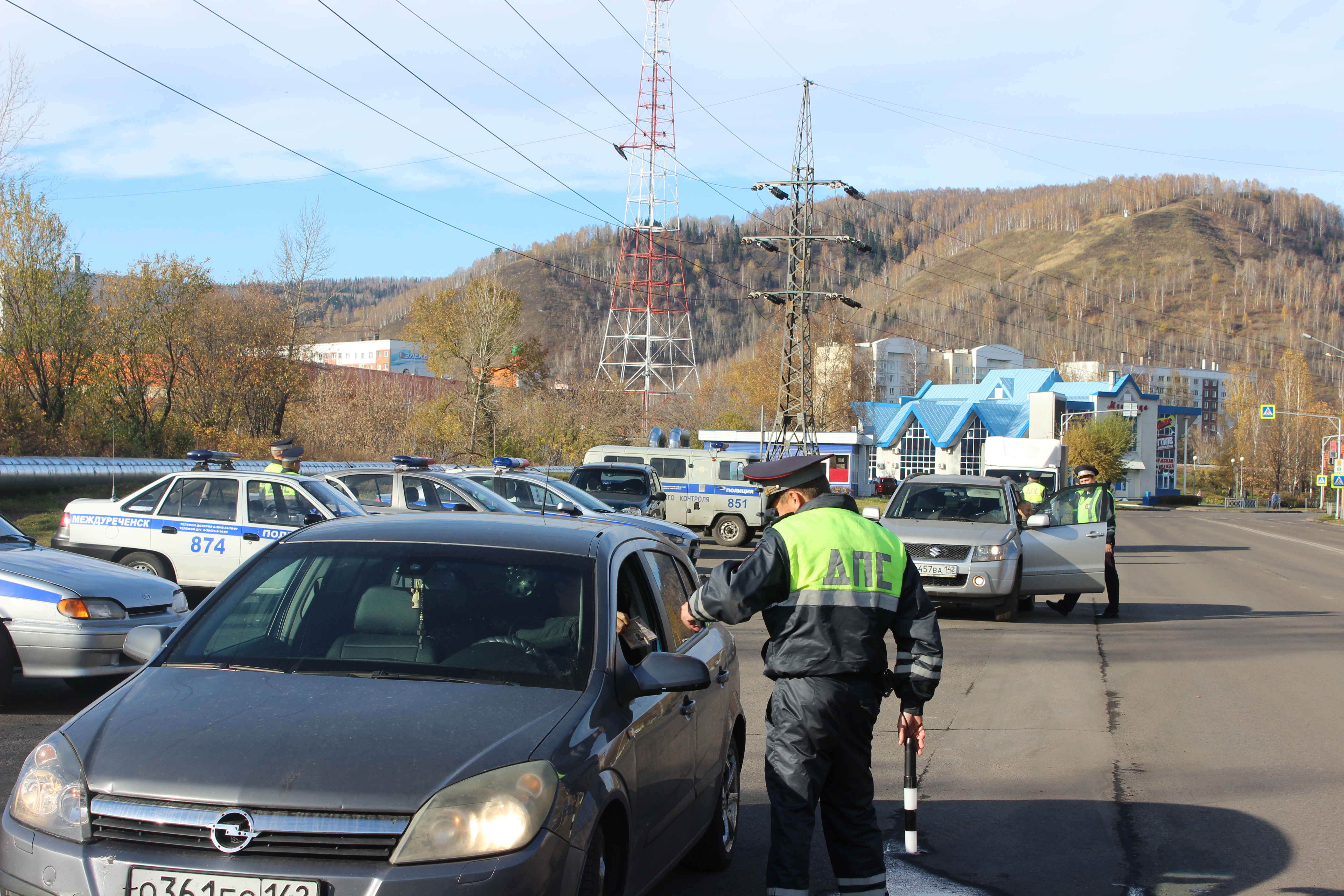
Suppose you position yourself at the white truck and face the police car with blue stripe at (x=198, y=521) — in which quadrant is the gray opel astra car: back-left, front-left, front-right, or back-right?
front-left

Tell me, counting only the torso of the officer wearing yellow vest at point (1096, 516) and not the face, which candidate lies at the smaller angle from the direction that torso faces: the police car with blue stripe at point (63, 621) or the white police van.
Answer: the police car with blue stripe

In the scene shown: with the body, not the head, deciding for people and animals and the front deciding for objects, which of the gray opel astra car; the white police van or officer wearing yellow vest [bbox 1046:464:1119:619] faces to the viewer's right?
the white police van

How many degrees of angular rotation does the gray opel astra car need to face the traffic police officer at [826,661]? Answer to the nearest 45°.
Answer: approximately 135° to its left

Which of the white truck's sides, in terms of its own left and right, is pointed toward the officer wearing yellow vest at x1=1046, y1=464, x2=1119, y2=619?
front

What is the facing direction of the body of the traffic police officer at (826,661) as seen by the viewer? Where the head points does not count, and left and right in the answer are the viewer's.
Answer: facing away from the viewer and to the left of the viewer

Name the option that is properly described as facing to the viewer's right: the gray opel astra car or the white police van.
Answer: the white police van

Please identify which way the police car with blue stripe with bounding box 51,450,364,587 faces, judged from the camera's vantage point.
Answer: facing to the right of the viewer

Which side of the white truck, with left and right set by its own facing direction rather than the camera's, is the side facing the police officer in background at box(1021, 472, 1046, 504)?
front

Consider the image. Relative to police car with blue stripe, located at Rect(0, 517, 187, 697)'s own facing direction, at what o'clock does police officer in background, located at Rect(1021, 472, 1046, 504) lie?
The police officer in background is roughly at 10 o'clock from the police car with blue stripe.

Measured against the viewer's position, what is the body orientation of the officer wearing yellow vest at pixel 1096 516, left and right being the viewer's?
facing the viewer and to the left of the viewer

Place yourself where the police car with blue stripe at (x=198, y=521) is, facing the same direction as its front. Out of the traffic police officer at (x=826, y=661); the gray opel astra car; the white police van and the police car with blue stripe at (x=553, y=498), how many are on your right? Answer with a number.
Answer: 2

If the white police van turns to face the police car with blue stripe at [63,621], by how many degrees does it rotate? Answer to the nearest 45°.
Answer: approximately 90° to its right

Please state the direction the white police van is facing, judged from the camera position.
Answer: facing to the right of the viewer

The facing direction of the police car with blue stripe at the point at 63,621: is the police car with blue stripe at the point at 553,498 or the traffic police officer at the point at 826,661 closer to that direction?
the traffic police officer

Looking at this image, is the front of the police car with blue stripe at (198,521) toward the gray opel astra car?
no

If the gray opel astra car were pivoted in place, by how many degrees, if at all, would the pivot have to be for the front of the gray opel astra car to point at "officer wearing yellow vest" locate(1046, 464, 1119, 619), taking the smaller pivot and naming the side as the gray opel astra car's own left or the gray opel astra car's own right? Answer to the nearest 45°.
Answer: approximately 180°

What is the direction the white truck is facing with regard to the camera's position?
facing the viewer

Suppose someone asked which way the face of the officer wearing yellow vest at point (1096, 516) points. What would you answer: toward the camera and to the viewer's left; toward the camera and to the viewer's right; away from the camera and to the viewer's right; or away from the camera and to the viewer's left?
toward the camera and to the viewer's left

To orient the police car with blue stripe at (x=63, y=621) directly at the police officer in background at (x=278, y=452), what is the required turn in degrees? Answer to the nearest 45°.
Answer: approximately 135° to its left

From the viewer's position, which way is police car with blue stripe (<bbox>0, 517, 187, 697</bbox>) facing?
facing the viewer and to the right of the viewer
